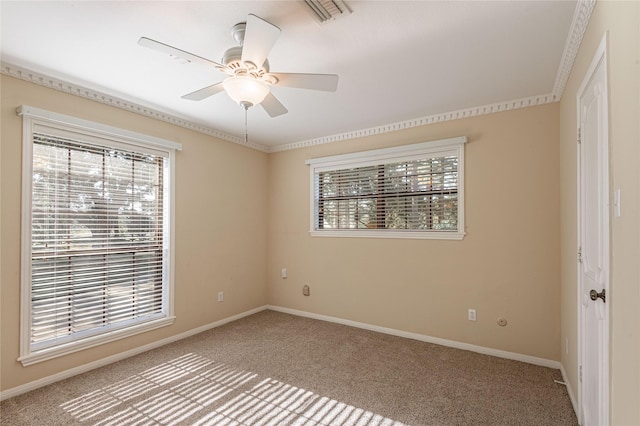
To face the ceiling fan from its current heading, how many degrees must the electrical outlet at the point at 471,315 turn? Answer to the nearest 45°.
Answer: approximately 45° to its right

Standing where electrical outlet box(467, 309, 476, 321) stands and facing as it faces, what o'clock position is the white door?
The white door is roughly at 11 o'clock from the electrical outlet.

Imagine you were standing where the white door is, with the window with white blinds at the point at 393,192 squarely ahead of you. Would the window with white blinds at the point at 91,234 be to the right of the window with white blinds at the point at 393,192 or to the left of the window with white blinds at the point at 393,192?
left

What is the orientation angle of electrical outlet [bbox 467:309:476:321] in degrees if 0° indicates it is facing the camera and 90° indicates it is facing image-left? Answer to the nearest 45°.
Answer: approximately 0°

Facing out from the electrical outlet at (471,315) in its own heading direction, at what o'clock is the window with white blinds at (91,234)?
The window with white blinds is roughly at 2 o'clock from the electrical outlet.
